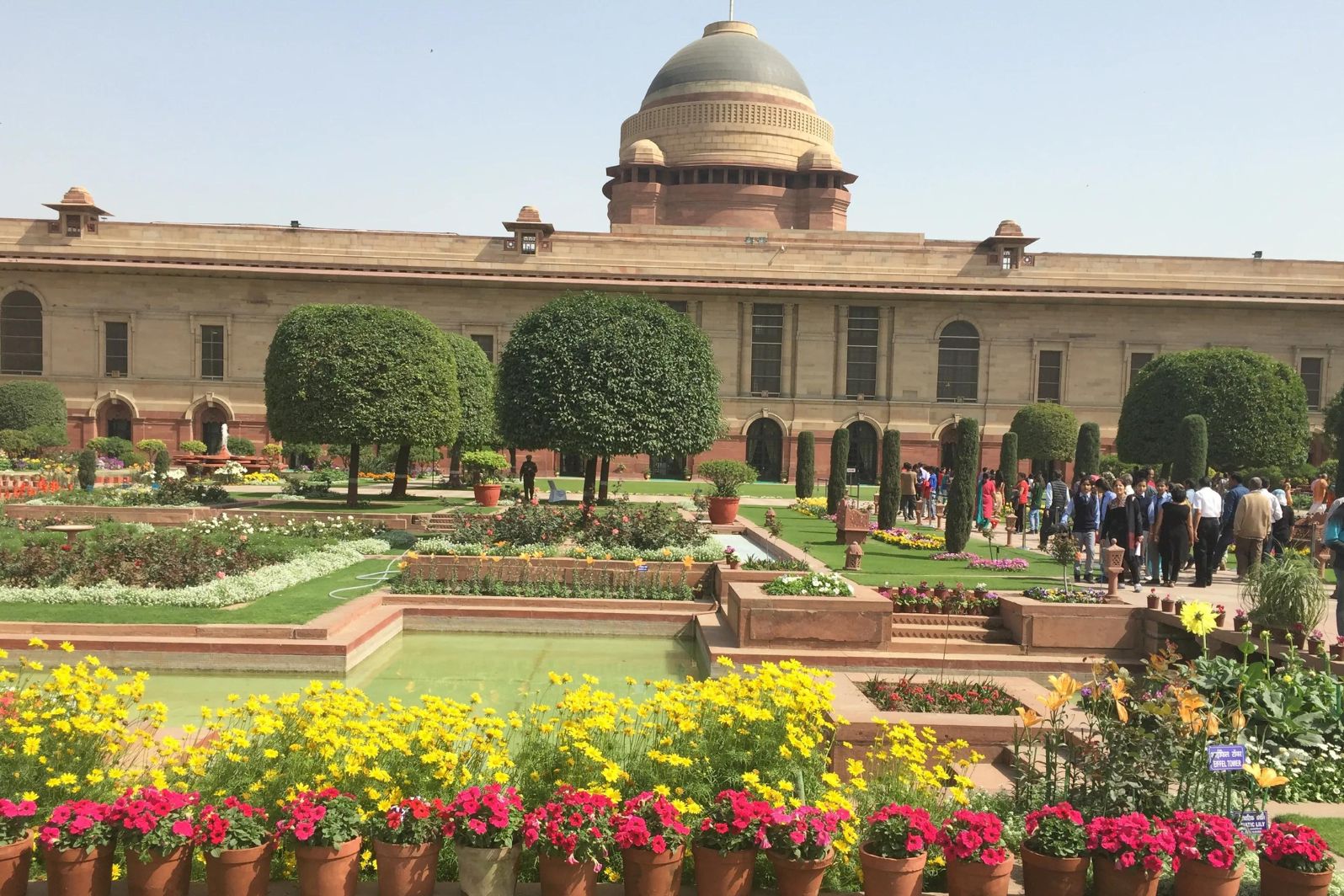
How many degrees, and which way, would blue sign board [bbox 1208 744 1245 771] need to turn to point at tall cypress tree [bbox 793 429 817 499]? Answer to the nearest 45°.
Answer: approximately 135° to its right

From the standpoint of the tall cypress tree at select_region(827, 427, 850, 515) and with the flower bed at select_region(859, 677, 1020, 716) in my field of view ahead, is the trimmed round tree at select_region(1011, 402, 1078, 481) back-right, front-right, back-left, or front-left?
back-left

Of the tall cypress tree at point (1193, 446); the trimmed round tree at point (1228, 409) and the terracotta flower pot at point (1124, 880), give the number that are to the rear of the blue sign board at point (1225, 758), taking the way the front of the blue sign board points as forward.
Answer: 2

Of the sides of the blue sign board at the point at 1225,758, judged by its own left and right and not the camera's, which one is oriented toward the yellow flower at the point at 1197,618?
back

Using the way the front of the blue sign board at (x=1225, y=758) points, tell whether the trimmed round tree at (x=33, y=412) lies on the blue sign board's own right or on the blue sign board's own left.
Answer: on the blue sign board's own right

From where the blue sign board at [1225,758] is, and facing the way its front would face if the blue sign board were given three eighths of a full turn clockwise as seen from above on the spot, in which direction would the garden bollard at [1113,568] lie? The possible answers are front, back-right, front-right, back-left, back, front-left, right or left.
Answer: front-right

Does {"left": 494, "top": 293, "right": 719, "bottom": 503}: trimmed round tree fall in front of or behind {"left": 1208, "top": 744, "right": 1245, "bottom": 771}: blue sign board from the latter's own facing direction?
behind

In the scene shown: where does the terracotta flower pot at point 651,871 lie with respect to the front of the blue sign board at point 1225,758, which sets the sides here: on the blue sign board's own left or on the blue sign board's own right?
on the blue sign board's own right

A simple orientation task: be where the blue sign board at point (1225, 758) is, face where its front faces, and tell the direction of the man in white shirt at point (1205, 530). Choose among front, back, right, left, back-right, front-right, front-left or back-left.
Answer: back

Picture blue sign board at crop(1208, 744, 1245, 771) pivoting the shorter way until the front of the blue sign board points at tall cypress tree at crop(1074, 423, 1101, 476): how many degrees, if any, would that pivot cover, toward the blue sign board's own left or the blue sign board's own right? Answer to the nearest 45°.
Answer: approximately 180°

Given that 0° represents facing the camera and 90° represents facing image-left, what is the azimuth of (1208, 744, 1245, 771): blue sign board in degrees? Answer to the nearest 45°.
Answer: approximately 0°

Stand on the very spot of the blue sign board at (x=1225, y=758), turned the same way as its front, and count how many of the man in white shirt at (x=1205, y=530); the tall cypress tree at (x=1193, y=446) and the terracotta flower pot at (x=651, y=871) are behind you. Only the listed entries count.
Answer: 2

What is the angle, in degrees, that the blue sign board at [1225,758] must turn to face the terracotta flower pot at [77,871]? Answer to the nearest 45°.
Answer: approximately 45° to its right

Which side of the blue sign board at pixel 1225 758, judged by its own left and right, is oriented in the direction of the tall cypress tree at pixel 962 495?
back

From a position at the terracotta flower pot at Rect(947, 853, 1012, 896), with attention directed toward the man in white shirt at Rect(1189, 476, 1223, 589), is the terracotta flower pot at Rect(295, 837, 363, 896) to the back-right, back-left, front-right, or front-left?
back-left

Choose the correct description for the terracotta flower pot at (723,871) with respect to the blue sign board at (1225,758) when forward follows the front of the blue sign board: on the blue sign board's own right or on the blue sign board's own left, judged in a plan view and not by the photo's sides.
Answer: on the blue sign board's own right
